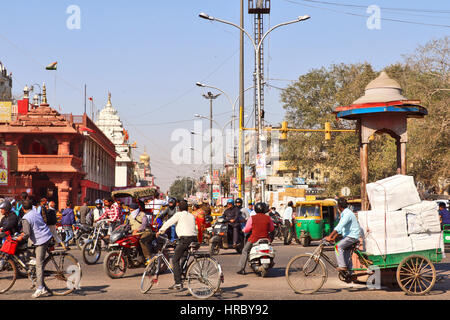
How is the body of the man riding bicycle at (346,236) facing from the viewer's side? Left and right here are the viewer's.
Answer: facing to the left of the viewer

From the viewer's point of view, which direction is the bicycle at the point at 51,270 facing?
to the viewer's left

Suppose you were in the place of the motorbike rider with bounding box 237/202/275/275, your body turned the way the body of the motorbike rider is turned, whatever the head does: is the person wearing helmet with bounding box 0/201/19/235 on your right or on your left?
on your left

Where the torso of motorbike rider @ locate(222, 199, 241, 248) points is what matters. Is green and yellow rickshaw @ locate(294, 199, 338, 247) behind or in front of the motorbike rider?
behind

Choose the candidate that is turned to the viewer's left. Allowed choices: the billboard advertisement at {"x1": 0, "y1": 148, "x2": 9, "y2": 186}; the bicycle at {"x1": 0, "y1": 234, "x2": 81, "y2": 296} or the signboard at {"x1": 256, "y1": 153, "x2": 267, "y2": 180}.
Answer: the bicycle

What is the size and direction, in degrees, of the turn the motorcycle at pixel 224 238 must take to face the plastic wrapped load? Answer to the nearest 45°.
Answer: approximately 45° to its left

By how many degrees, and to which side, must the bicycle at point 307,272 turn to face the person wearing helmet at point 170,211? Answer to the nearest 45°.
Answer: approximately 45° to its right

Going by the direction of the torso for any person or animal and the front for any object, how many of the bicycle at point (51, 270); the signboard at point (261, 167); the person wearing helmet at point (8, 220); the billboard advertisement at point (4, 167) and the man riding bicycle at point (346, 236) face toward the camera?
2
